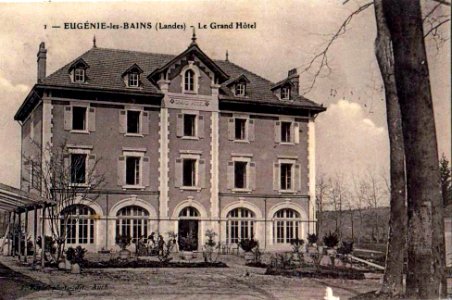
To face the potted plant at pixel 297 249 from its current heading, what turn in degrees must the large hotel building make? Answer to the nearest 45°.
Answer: approximately 90° to its left

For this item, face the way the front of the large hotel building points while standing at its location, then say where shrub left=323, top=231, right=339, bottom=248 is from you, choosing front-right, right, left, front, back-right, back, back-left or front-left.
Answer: left

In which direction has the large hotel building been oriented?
toward the camera

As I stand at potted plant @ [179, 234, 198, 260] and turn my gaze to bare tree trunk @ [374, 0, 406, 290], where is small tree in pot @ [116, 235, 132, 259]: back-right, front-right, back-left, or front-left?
back-right

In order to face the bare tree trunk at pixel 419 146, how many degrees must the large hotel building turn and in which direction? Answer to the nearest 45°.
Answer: approximately 45° to its left

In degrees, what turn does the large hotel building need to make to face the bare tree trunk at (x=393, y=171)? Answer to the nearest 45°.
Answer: approximately 45° to its left

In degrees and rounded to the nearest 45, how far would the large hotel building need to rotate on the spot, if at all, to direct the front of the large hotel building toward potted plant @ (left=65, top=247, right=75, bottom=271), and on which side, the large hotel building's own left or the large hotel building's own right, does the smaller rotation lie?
approximately 90° to the large hotel building's own right

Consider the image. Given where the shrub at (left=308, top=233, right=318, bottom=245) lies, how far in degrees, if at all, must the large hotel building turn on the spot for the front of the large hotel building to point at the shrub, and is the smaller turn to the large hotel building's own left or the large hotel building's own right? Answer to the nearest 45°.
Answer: approximately 90° to the large hotel building's own left
